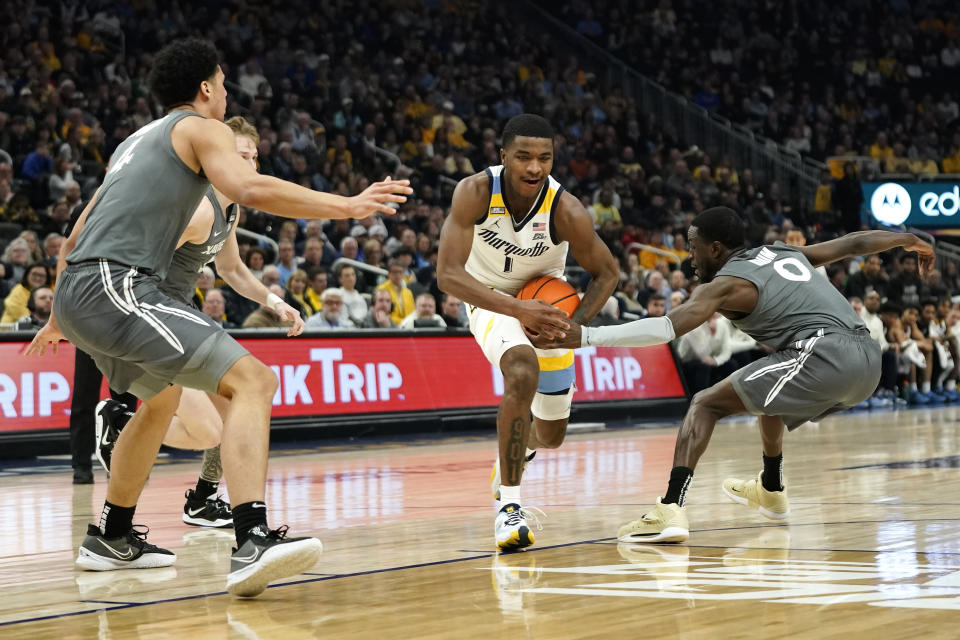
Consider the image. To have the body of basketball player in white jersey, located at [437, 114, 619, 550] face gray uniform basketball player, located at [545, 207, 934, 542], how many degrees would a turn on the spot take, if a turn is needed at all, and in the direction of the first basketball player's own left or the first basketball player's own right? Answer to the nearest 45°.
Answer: approximately 90° to the first basketball player's own left

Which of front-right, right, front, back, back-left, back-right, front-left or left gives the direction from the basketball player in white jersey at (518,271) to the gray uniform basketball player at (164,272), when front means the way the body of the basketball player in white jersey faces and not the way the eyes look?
front-right

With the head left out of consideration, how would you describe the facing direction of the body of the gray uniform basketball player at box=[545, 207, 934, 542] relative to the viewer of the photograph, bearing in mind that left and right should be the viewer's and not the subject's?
facing away from the viewer and to the left of the viewer

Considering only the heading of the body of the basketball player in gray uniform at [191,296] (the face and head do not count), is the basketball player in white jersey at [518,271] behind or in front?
in front

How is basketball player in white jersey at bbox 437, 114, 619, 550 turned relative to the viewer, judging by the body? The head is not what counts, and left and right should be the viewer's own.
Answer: facing the viewer

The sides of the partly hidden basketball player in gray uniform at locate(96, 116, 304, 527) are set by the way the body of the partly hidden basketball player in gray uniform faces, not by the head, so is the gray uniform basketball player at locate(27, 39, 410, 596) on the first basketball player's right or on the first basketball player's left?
on the first basketball player's right

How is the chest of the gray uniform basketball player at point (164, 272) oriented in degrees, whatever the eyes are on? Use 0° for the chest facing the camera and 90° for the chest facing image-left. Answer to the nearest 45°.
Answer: approximately 225°

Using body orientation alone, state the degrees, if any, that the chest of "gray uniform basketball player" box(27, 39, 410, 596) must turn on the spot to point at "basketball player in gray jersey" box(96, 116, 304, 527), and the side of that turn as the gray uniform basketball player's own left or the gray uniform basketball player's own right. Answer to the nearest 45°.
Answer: approximately 45° to the gray uniform basketball player's own left

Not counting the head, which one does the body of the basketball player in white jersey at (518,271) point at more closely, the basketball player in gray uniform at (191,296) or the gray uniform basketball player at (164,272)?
the gray uniform basketball player

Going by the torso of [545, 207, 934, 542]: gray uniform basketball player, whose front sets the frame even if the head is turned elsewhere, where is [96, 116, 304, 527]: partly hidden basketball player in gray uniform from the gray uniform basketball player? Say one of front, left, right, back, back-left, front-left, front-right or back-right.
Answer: front-left

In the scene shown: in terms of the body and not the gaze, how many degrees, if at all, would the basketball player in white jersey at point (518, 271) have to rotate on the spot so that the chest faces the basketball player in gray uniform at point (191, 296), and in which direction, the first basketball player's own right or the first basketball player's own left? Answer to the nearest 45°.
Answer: approximately 90° to the first basketball player's own right

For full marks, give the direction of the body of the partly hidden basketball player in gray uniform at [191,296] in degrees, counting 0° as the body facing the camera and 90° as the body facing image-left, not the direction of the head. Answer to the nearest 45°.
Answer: approximately 315°

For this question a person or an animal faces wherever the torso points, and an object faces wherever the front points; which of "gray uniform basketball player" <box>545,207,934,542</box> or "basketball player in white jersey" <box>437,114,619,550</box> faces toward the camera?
the basketball player in white jersey

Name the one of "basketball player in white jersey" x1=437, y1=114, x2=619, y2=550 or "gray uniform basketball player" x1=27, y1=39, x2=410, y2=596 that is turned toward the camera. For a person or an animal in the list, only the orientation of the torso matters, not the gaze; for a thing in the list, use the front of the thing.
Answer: the basketball player in white jersey
